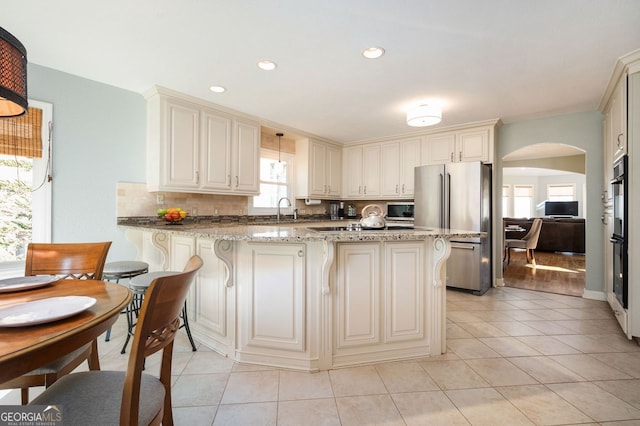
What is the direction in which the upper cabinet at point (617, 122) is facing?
to the viewer's left

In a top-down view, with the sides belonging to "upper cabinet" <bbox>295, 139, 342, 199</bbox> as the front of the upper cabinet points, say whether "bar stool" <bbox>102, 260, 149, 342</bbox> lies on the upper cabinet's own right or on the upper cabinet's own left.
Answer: on the upper cabinet's own right

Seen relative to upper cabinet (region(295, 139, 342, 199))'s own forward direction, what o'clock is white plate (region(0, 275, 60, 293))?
The white plate is roughly at 2 o'clock from the upper cabinet.

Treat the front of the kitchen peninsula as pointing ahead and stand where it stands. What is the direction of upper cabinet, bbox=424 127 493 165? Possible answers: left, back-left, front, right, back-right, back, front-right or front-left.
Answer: back-left

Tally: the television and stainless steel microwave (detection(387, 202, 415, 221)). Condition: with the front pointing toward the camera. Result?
2

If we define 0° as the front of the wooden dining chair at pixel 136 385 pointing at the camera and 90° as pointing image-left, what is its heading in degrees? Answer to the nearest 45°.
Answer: approximately 135°

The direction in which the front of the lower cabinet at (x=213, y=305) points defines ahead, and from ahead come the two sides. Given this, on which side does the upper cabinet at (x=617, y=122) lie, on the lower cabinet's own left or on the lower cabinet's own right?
on the lower cabinet's own left

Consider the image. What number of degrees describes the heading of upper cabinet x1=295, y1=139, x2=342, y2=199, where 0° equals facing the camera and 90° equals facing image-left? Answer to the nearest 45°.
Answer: approximately 315°

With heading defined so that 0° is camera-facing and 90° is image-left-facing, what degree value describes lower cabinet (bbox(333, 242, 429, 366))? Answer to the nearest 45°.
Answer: approximately 315°

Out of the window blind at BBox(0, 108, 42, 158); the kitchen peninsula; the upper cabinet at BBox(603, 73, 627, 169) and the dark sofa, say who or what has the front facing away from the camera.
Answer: the dark sofa

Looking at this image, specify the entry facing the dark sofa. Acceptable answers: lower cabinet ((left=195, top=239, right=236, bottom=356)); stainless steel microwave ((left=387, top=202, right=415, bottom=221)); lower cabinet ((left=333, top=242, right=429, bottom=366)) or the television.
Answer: the television

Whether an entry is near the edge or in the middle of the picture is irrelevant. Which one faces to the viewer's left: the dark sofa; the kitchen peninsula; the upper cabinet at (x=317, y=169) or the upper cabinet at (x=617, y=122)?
the upper cabinet at (x=617, y=122)

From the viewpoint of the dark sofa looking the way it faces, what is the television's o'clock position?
The television is roughly at 12 o'clock from the dark sofa.
